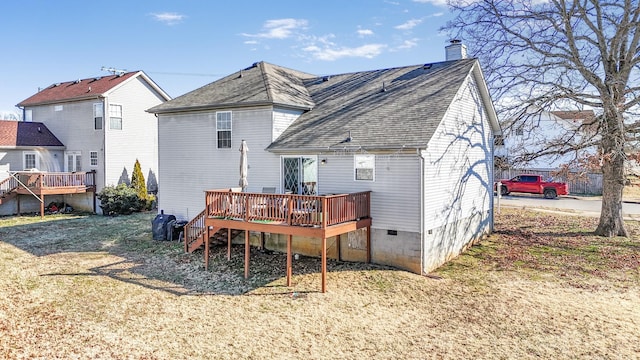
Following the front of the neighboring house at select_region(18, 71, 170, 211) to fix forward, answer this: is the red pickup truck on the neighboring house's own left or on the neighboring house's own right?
on the neighboring house's own right

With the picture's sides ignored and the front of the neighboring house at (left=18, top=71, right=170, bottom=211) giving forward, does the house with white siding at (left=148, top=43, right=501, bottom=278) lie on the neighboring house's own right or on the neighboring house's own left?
on the neighboring house's own right

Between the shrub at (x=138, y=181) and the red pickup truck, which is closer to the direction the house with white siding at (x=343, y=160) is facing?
the red pickup truck

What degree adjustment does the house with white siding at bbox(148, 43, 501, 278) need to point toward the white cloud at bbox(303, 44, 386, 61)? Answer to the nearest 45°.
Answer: approximately 45° to its left

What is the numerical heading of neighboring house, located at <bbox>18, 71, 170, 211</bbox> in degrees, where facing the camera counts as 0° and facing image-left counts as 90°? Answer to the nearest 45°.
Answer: approximately 225°

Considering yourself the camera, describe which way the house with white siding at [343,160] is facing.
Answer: facing away from the viewer and to the right of the viewer
